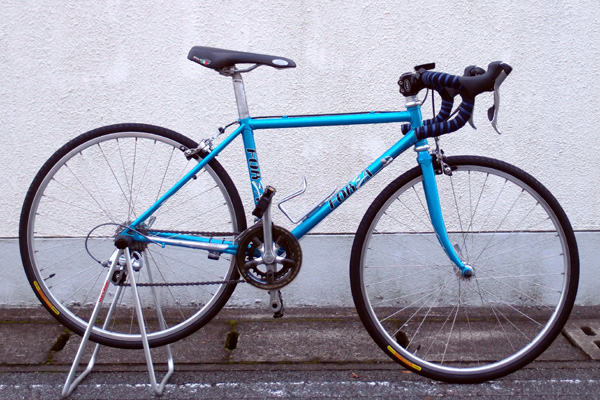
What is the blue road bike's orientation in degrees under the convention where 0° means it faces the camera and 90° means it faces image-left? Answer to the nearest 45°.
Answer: approximately 270°
